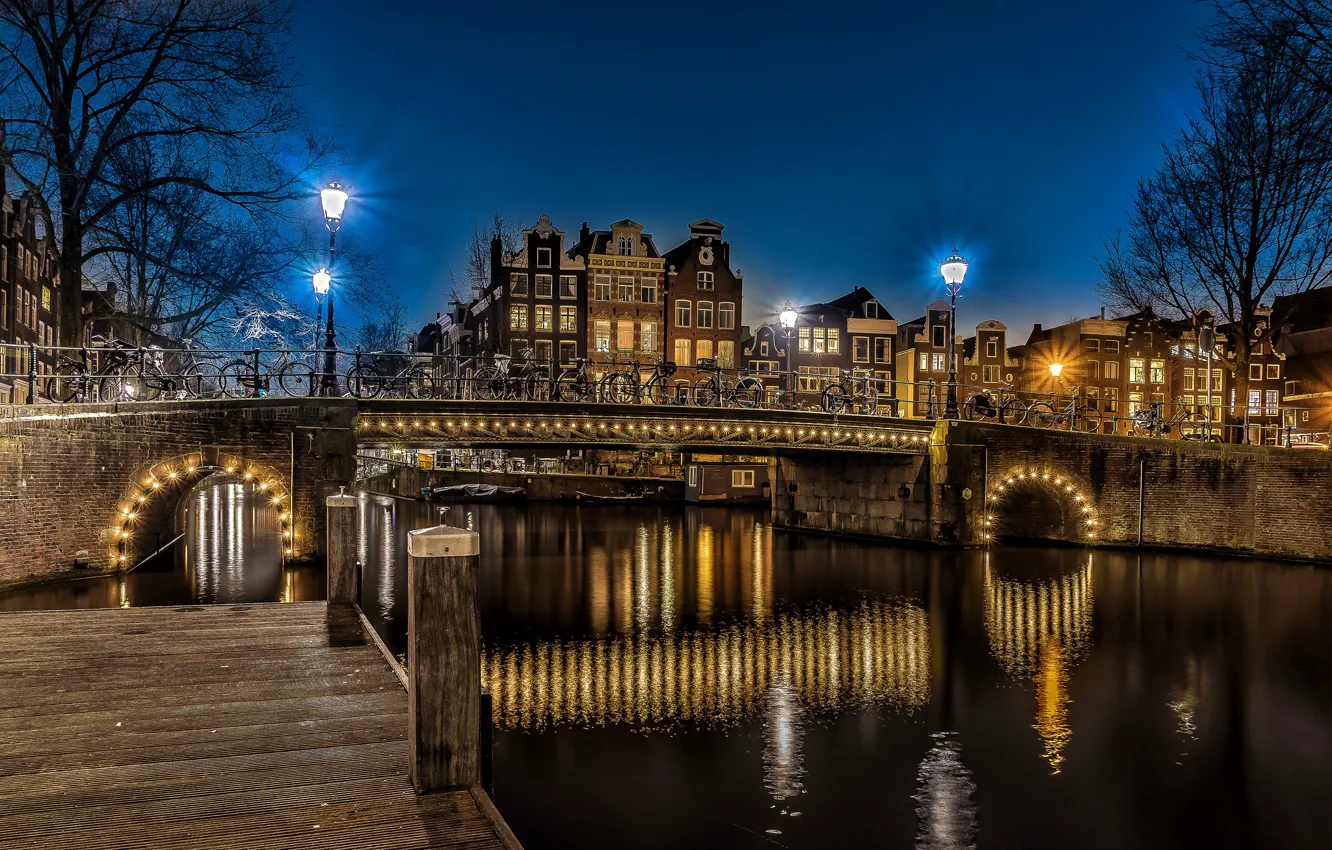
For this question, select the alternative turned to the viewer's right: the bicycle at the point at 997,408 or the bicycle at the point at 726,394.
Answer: the bicycle at the point at 997,408

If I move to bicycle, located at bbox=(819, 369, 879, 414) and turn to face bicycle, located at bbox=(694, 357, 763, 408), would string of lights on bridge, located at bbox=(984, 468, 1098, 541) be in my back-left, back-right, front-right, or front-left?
back-left

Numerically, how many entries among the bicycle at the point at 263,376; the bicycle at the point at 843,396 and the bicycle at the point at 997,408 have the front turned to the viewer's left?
1

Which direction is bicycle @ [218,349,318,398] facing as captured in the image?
to the viewer's right

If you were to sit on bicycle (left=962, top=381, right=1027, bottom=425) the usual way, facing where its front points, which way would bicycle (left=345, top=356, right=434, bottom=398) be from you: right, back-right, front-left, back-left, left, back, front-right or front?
back-right

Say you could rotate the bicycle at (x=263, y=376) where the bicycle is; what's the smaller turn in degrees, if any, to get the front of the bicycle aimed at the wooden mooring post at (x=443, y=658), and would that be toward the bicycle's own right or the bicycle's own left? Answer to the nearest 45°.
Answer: approximately 90° to the bicycle's own right

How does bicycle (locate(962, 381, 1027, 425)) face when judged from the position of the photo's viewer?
facing to the right of the viewer

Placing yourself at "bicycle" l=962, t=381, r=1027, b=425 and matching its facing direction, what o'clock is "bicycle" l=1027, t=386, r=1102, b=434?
"bicycle" l=1027, t=386, r=1102, b=434 is roughly at 12 o'clock from "bicycle" l=962, t=381, r=1027, b=425.

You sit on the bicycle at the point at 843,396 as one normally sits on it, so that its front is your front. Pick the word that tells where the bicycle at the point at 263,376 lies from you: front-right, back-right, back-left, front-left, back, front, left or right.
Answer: back

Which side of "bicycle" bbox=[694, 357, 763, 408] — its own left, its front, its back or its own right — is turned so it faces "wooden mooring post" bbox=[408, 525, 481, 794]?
left

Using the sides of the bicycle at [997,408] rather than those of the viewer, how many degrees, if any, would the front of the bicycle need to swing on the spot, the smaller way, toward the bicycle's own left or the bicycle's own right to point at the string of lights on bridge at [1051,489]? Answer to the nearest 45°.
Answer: approximately 45° to the bicycle's own right
